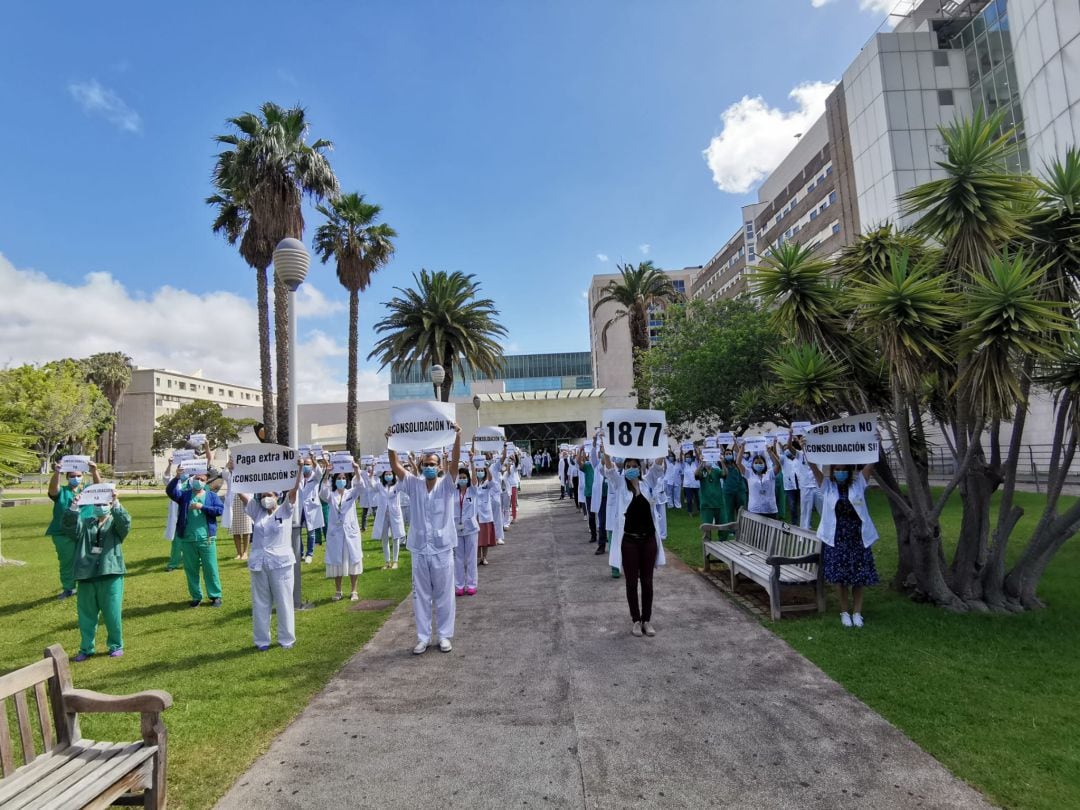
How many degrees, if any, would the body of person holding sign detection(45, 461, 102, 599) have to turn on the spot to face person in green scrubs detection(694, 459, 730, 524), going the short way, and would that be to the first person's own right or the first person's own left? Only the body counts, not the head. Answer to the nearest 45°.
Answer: approximately 90° to the first person's own left

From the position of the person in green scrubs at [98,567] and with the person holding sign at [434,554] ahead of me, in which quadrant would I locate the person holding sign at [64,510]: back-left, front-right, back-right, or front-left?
back-left

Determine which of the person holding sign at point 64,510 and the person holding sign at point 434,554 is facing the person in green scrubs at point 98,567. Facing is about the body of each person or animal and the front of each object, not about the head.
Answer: the person holding sign at point 64,510

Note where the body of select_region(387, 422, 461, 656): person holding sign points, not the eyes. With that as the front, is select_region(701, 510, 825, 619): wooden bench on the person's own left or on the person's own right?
on the person's own left

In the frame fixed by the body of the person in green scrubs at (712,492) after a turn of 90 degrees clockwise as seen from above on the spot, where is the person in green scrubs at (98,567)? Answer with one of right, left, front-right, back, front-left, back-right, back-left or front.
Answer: front-left

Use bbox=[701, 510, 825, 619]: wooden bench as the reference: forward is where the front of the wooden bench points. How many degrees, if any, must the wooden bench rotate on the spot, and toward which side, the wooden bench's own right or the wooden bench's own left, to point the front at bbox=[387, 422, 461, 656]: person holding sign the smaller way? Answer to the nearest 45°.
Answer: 0° — it already faces them

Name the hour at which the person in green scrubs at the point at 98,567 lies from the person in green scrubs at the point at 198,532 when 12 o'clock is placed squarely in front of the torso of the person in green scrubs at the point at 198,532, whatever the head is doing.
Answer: the person in green scrubs at the point at 98,567 is roughly at 1 o'clock from the person in green scrubs at the point at 198,532.

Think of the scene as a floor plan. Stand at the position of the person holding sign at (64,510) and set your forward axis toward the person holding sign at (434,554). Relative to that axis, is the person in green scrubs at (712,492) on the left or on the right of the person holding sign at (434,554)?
left

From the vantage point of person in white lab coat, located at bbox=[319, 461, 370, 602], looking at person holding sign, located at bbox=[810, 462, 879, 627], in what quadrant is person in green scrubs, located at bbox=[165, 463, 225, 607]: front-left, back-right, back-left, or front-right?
back-right

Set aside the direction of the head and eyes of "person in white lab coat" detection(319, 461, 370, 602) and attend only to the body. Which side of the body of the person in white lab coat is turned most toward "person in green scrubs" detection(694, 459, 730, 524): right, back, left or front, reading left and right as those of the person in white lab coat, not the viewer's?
left

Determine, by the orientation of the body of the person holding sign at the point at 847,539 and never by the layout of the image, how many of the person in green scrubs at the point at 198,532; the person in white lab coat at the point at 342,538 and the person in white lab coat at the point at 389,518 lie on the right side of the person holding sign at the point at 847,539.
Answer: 3

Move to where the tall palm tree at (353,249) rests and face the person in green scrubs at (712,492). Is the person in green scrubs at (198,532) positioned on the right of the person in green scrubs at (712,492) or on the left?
right

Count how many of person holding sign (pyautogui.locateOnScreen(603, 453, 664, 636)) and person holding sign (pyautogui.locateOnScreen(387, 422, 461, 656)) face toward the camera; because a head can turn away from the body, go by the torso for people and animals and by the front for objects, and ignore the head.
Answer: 2

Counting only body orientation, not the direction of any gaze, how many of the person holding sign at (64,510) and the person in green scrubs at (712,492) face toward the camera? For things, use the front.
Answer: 2

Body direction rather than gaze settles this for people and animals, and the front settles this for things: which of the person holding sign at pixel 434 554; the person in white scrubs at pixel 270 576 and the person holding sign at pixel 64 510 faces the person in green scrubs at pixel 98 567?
the person holding sign at pixel 64 510

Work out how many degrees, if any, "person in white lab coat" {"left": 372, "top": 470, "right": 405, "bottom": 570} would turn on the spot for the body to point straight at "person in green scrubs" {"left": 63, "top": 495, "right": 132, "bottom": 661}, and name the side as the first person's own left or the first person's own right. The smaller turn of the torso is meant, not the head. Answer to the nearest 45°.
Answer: approximately 45° to the first person's own right
